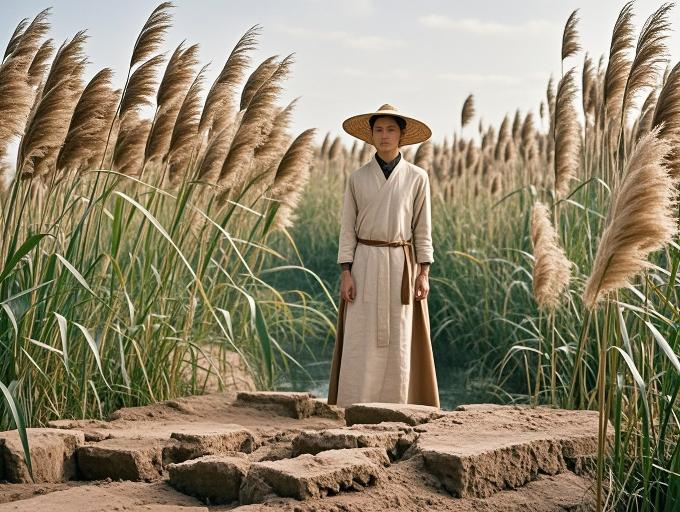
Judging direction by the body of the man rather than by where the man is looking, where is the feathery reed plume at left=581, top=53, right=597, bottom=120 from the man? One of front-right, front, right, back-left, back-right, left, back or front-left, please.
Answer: back-left

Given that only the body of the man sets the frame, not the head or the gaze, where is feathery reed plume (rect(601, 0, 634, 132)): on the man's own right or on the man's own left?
on the man's own left

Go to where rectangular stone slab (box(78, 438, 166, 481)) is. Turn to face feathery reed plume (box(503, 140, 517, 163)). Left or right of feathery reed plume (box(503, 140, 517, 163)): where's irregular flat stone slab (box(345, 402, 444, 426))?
right

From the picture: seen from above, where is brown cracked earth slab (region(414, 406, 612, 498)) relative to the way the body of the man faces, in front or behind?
in front

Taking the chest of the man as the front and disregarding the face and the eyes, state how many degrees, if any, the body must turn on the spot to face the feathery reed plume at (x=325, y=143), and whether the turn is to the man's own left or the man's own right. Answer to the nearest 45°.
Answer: approximately 180°

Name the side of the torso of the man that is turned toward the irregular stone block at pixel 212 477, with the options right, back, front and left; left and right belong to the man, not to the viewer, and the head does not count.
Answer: front

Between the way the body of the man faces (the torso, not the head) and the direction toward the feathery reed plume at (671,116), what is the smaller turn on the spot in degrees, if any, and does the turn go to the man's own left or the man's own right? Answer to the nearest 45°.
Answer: approximately 45° to the man's own left

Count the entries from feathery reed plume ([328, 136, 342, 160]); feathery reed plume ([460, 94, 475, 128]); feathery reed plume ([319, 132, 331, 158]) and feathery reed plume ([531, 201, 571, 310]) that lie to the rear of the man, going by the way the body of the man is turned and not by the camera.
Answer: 3

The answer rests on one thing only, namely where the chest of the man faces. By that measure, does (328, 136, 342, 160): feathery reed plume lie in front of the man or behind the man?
behind

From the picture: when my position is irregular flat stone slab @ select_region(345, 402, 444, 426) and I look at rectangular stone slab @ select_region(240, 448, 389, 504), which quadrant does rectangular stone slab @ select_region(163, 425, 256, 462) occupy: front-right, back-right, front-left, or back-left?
front-right

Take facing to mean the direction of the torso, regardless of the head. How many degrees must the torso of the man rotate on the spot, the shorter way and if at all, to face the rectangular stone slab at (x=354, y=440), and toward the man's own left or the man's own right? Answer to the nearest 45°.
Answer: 0° — they already face it

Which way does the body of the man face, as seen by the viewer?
toward the camera

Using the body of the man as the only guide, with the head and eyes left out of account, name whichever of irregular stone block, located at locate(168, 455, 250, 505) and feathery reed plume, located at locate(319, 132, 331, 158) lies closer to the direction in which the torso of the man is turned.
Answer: the irregular stone block

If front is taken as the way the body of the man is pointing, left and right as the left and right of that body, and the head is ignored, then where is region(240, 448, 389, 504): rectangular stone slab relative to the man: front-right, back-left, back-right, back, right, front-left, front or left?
front
